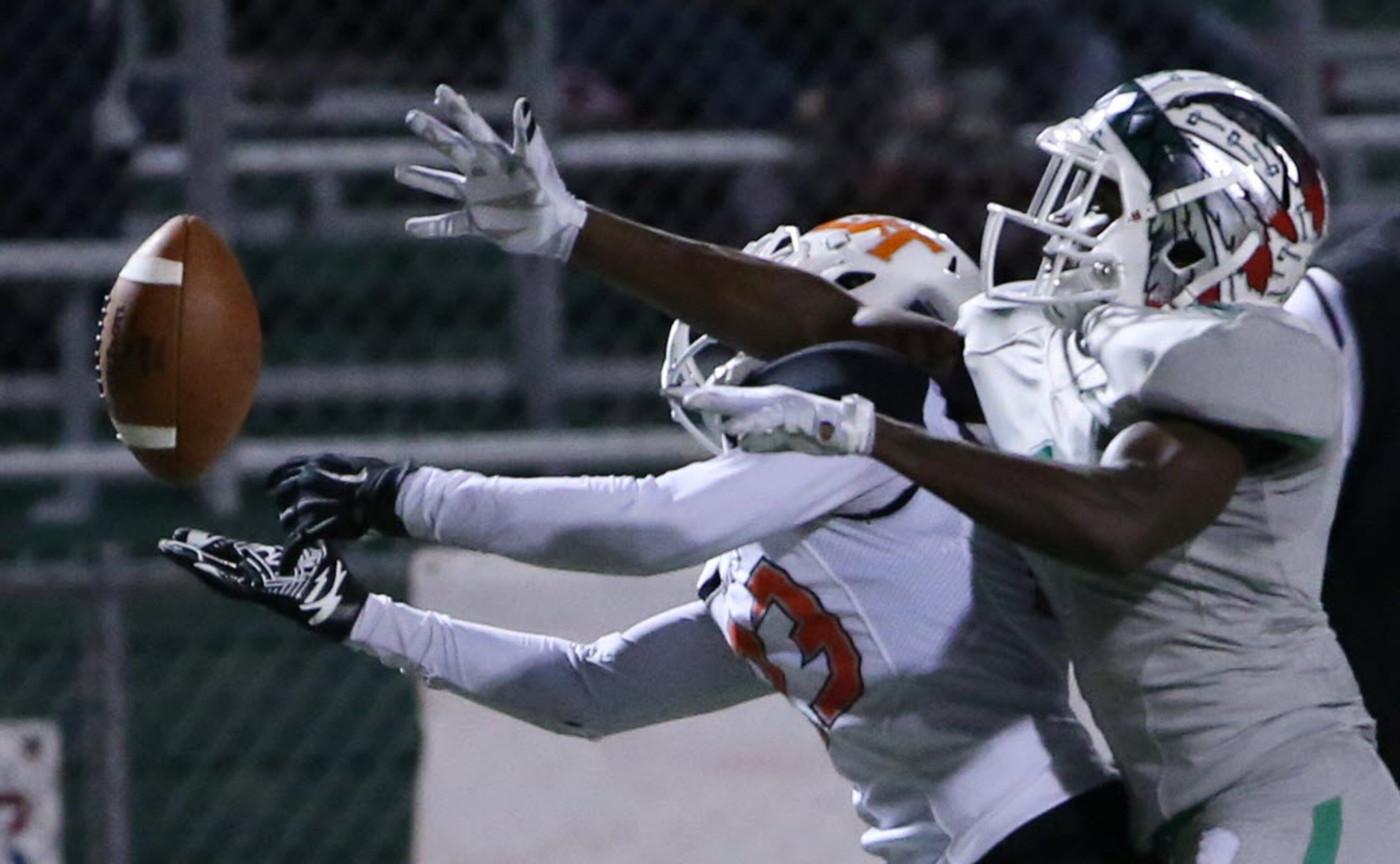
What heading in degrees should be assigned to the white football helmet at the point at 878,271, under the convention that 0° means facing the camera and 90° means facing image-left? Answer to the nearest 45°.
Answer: approximately 90°

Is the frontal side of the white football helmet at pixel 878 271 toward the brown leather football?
yes
